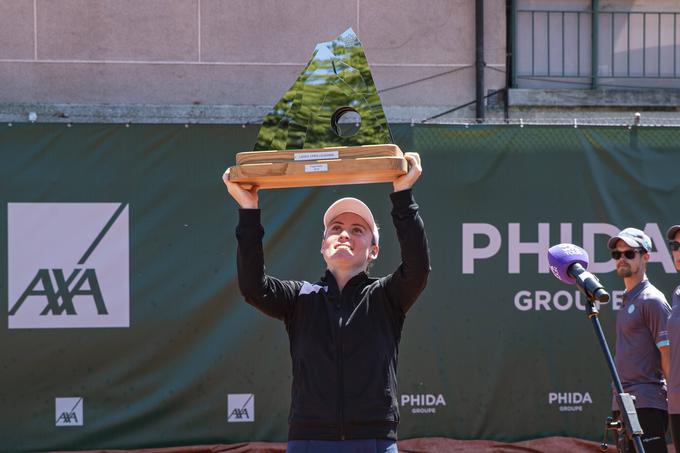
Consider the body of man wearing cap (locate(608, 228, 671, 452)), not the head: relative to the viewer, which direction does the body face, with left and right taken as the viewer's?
facing the viewer and to the left of the viewer

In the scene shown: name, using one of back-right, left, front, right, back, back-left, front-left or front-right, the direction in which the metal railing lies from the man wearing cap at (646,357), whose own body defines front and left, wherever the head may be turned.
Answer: back-right
